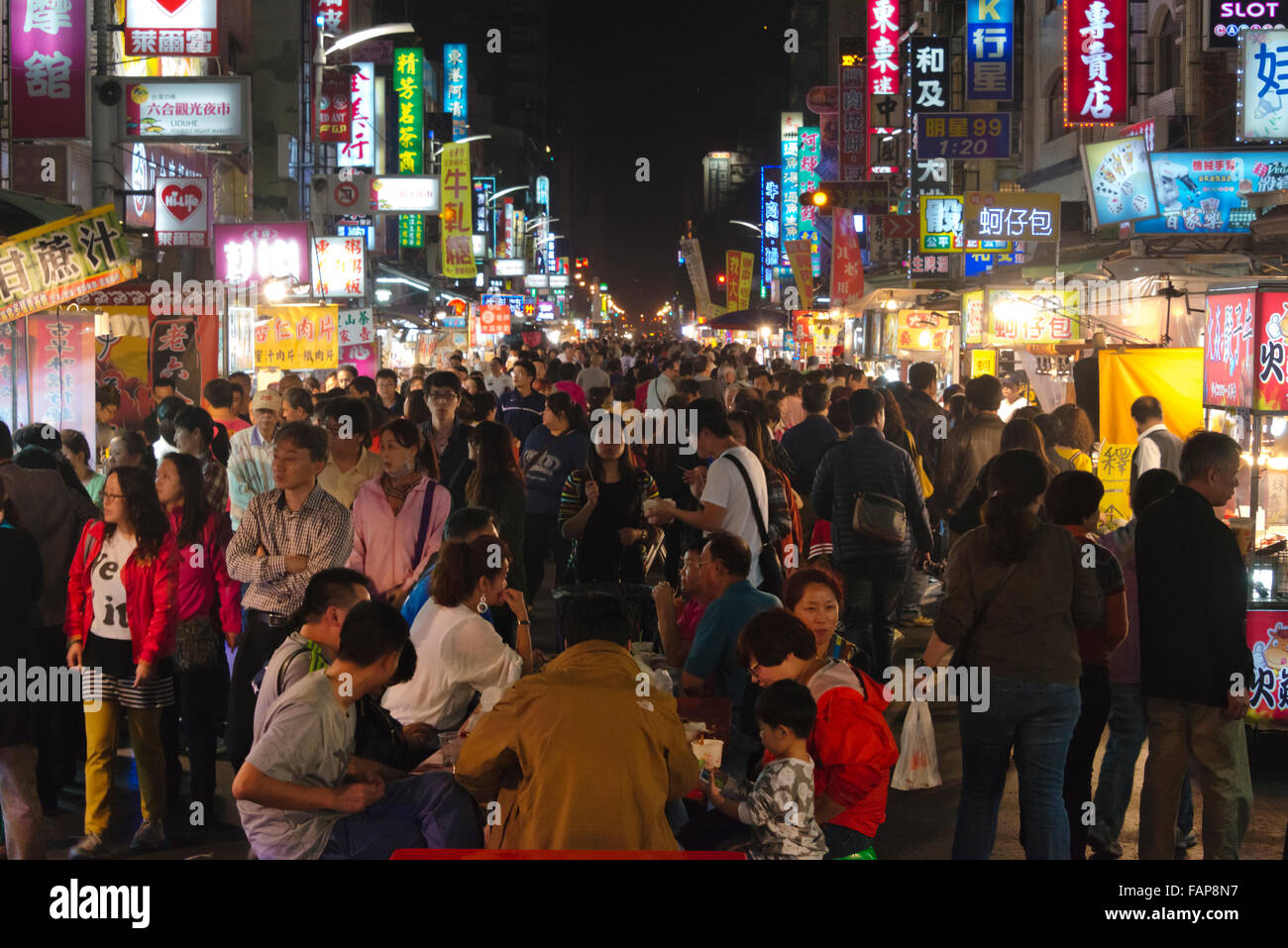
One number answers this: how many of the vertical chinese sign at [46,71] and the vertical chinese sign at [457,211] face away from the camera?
0

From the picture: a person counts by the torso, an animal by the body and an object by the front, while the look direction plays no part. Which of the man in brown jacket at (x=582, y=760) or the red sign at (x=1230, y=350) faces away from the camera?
the man in brown jacket

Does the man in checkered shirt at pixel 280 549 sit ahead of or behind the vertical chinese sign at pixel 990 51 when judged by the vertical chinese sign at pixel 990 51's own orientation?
ahead

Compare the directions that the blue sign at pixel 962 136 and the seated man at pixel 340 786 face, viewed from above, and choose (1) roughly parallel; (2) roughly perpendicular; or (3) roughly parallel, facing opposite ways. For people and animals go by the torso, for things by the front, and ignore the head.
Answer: roughly perpendicular

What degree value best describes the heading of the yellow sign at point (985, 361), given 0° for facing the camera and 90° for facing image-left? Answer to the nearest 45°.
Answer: approximately 0°

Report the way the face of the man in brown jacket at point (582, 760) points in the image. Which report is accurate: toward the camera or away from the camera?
away from the camera

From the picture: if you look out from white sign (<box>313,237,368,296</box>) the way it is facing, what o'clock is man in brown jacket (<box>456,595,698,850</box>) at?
The man in brown jacket is roughly at 12 o'clock from the white sign.

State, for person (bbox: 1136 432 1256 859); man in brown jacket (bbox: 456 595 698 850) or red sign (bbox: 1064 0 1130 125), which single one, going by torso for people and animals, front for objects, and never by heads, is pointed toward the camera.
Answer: the red sign

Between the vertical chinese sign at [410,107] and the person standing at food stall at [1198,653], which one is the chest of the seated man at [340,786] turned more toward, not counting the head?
the person standing at food stall

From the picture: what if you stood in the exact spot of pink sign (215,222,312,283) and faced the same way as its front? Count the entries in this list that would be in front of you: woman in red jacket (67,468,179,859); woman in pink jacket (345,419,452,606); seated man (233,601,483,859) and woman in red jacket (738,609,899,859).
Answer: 4

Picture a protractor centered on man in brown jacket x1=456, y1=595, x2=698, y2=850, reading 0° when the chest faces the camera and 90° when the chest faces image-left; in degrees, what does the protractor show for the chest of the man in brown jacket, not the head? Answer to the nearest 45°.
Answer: approximately 180°
